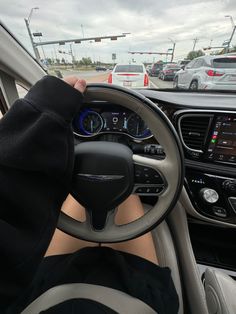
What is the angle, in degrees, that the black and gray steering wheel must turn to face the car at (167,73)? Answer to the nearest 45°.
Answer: approximately 180°

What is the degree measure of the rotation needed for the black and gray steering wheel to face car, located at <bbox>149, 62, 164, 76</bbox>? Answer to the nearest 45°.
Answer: approximately 180°

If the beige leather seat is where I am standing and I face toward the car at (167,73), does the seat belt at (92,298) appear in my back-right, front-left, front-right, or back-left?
back-left

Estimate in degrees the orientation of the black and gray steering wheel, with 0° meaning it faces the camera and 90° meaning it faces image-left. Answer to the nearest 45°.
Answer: approximately 0°
